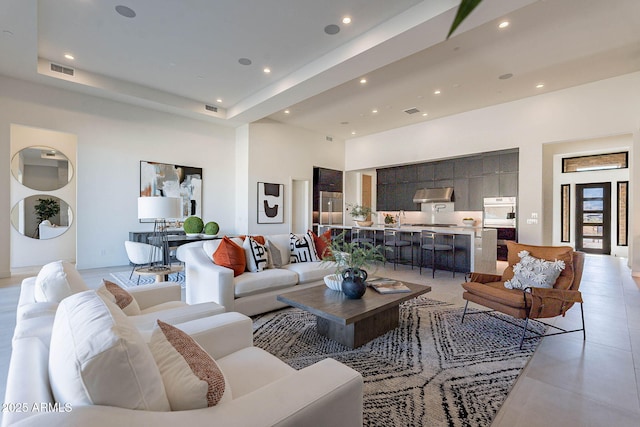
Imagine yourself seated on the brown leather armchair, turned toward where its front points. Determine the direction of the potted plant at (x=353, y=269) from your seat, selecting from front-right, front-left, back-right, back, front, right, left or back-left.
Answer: front

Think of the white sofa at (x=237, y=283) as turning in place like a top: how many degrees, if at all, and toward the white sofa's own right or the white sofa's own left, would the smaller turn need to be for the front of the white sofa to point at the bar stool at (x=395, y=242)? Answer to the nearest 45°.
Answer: approximately 90° to the white sofa's own left

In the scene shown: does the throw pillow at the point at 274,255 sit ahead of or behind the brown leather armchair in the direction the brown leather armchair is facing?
ahead

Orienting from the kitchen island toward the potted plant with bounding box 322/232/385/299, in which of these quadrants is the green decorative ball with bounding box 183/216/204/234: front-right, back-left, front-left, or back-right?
front-right

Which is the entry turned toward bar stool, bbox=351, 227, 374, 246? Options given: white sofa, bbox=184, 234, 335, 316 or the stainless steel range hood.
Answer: the stainless steel range hood

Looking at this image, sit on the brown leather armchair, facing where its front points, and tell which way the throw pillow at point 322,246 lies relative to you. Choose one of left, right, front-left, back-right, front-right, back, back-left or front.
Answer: front-right

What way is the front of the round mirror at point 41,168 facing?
toward the camera

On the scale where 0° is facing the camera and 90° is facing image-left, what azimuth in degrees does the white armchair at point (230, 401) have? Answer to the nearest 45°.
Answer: approximately 225°

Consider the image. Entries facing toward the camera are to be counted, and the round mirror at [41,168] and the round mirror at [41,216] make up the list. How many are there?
2

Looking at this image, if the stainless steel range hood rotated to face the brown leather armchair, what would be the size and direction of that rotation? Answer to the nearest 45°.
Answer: approximately 45° to its left

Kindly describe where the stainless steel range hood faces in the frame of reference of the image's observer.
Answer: facing the viewer and to the left of the viewer

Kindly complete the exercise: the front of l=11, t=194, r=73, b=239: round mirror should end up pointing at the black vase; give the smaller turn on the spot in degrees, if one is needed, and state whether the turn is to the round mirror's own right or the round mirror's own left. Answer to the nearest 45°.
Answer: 0° — it already faces it

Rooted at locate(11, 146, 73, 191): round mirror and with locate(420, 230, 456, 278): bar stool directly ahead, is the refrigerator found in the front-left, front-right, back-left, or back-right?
front-left

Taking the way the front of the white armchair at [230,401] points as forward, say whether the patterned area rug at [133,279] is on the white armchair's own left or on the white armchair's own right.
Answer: on the white armchair's own left

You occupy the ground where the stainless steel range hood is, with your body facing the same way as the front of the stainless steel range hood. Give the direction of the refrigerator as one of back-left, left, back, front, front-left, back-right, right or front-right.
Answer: front-right

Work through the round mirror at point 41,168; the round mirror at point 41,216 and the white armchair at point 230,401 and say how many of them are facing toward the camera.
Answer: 2

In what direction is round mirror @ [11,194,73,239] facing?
toward the camera

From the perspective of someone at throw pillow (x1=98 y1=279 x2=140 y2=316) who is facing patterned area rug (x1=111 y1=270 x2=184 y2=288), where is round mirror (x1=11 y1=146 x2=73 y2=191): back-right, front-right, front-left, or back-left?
front-left
